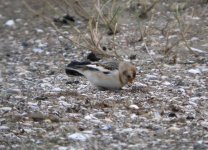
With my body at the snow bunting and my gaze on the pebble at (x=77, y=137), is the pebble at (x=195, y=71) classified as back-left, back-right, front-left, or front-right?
back-left

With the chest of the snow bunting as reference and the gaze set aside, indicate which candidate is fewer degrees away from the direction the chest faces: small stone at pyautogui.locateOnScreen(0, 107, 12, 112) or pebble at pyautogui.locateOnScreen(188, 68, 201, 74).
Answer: the pebble

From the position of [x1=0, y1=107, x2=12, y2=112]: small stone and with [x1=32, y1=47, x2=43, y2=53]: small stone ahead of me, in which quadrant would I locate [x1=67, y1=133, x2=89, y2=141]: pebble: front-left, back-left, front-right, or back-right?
back-right

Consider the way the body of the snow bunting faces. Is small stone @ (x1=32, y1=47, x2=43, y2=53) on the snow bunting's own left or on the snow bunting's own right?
on the snow bunting's own left

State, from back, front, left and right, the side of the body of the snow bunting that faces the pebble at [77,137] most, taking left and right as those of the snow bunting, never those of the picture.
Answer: right

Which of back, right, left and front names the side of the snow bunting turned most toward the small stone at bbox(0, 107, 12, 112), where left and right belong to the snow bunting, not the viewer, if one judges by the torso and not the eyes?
back

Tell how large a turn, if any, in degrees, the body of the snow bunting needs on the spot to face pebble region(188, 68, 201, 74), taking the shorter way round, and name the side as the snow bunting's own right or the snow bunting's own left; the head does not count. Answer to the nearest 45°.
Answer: approximately 45° to the snow bunting's own left

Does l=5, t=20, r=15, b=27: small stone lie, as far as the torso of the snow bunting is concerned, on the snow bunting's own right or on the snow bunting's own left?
on the snow bunting's own left

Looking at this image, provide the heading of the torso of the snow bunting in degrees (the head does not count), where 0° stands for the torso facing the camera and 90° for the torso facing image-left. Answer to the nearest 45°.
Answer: approximately 270°
